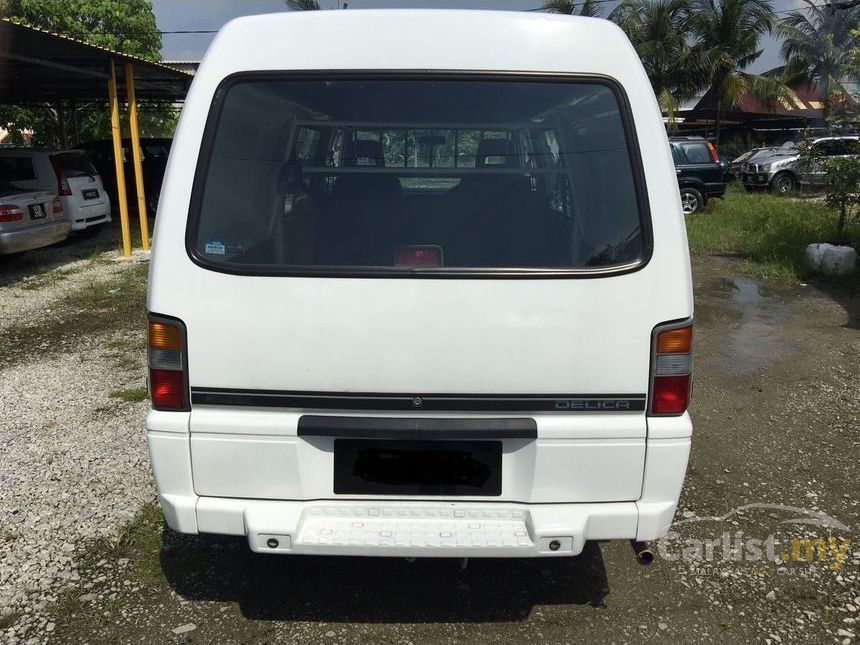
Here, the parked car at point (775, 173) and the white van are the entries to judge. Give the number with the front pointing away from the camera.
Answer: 1

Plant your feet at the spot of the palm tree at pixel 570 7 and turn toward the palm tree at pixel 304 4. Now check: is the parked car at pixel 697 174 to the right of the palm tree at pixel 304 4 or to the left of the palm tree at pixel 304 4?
left

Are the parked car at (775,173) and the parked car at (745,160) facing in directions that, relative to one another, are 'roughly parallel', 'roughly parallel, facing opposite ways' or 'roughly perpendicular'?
roughly parallel

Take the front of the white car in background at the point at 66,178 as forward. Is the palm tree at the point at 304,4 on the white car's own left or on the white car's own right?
on the white car's own right

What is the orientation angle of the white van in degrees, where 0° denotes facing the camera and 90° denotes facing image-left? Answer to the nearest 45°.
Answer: approximately 180°

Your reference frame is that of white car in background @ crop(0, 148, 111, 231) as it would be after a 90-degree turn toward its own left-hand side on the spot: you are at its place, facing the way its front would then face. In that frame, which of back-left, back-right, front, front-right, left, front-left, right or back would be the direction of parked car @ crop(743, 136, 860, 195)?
back-left

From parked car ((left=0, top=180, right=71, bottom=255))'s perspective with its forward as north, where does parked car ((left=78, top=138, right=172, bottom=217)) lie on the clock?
parked car ((left=78, top=138, right=172, bottom=217)) is roughly at 2 o'clock from parked car ((left=0, top=180, right=71, bottom=255)).

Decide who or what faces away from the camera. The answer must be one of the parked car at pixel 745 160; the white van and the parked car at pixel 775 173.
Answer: the white van

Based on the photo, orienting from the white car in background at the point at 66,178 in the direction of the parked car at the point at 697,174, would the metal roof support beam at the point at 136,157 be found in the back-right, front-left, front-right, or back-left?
front-right

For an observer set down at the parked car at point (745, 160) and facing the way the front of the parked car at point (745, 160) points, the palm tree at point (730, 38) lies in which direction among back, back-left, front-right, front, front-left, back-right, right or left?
back-right

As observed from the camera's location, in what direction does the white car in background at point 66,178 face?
facing away from the viewer and to the left of the viewer

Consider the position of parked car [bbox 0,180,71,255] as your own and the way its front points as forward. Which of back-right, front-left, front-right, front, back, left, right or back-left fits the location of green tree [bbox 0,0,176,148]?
front-right

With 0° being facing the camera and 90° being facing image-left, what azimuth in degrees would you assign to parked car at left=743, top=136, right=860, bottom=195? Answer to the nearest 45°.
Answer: approximately 45°

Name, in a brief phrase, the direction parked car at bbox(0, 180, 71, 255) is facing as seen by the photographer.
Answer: facing away from the viewer and to the left of the viewer

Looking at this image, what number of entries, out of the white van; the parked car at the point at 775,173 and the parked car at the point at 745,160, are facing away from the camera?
1

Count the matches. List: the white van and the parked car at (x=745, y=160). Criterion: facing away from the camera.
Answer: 1

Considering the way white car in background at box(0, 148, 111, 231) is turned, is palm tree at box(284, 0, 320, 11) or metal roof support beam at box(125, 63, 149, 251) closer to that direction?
the palm tree

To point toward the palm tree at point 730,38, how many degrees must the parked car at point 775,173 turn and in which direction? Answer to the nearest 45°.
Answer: approximately 135° to its right

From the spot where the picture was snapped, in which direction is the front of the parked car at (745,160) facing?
facing the viewer and to the left of the viewer

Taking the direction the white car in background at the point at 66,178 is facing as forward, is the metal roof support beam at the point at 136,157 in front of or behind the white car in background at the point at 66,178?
behind

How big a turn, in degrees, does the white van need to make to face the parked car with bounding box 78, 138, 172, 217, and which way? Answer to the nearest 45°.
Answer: approximately 45° to its left
